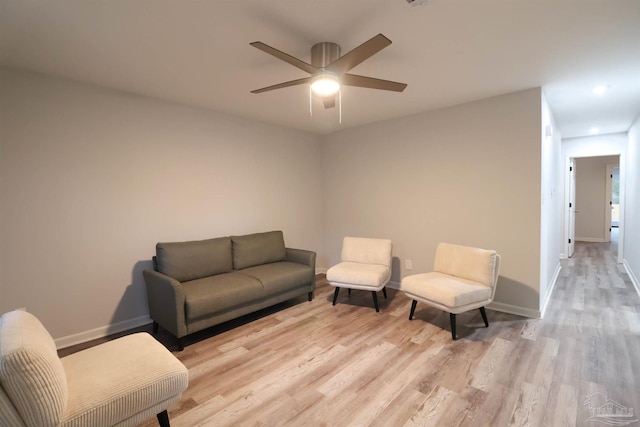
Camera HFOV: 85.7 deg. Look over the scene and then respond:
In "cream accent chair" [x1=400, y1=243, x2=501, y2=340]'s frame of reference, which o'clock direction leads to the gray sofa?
The gray sofa is roughly at 1 o'clock from the cream accent chair.

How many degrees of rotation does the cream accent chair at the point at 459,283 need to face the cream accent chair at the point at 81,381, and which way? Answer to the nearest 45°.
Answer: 0° — it already faces it

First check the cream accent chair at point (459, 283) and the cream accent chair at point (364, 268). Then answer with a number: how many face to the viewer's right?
0

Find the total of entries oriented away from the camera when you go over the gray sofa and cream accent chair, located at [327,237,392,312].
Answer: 0

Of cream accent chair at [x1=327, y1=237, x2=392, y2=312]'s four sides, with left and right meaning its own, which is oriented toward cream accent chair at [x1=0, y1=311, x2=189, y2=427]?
front

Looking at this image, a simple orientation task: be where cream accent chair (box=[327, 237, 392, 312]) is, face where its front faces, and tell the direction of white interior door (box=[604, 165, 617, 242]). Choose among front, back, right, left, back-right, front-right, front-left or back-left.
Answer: back

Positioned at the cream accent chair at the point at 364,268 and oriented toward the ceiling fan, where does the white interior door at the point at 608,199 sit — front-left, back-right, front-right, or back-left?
back-left

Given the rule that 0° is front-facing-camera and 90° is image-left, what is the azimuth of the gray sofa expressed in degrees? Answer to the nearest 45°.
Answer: approximately 315°

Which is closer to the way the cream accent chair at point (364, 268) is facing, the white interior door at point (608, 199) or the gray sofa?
the gray sofa

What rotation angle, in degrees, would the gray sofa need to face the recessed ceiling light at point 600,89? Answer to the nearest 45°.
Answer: approximately 45° to its left

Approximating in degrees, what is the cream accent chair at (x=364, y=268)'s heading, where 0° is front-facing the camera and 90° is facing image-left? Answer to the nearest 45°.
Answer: approximately 45°

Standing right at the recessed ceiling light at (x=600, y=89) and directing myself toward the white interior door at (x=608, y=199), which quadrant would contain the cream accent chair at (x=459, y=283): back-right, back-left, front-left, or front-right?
back-left
